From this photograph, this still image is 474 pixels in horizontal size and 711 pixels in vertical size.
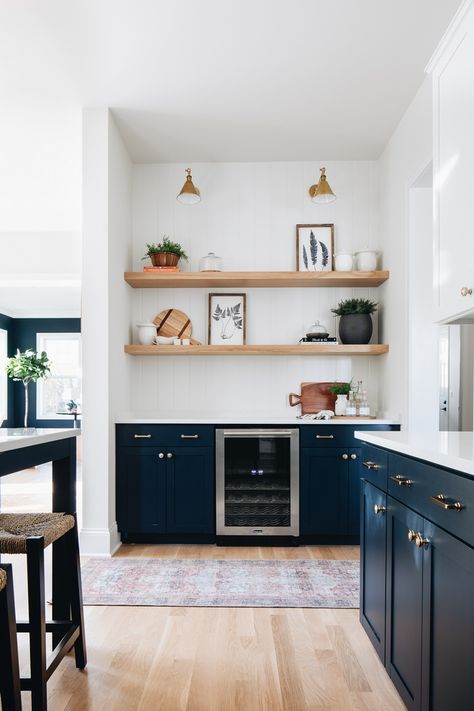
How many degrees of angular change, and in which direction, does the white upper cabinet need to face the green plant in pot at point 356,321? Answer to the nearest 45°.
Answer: approximately 90° to its right

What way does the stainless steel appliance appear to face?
toward the camera

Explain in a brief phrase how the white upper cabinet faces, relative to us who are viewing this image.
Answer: facing to the left of the viewer

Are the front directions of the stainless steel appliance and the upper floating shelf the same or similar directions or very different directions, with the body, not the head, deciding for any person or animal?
same or similar directions

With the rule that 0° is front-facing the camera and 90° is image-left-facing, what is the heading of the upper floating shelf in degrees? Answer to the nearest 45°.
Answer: approximately 0°

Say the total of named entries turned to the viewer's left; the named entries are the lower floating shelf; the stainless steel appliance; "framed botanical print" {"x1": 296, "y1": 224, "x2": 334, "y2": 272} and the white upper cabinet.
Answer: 1

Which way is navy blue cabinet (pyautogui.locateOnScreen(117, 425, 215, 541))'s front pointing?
toward the camera

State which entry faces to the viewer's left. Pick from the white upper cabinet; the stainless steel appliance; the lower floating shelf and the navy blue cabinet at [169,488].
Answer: the white upper cabinet
